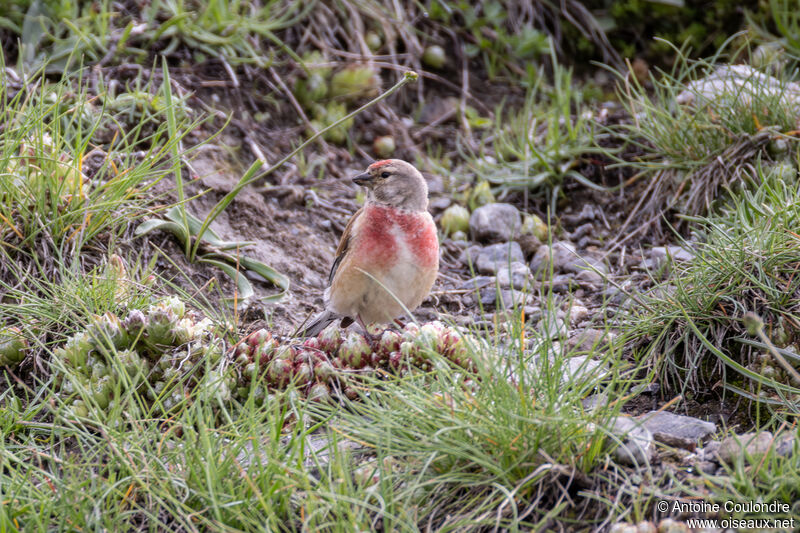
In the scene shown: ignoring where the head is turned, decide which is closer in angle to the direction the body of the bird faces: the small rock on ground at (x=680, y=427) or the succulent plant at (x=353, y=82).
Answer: the small rock on ground

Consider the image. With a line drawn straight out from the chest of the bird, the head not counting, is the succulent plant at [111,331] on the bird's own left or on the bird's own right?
on the bird's own right

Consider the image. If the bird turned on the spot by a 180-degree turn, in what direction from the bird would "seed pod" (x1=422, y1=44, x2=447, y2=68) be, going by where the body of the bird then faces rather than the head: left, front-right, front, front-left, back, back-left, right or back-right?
front-right

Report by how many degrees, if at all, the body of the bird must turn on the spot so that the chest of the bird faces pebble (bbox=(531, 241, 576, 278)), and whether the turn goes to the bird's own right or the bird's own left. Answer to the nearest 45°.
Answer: approximately 90° to the bird's own left

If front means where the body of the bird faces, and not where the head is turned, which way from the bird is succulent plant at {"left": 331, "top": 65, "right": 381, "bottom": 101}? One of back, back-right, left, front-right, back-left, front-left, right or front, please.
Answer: back-left

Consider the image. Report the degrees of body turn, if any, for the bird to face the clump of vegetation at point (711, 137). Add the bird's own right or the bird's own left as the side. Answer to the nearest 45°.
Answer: approximately 90° to the bird's own left

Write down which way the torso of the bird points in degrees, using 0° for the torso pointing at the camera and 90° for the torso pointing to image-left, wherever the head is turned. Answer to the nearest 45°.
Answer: approximately 315°
